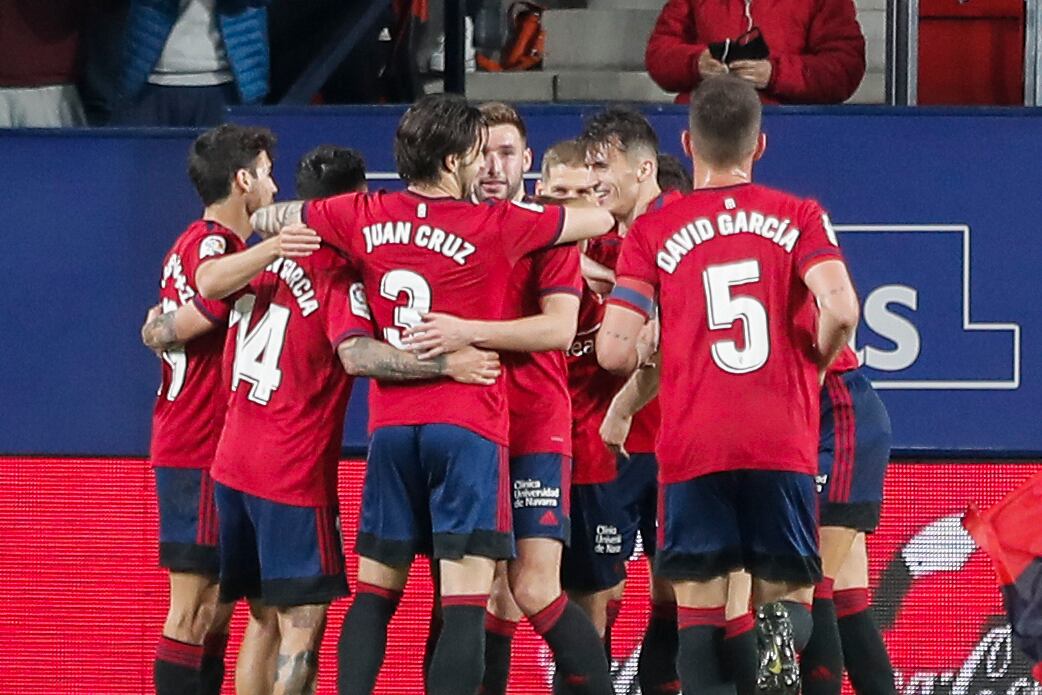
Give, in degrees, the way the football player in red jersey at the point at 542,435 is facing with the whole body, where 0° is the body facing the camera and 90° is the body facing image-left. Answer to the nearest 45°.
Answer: approximately 45°

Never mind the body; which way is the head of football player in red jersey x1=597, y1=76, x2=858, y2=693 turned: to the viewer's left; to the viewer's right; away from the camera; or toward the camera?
away from the camera

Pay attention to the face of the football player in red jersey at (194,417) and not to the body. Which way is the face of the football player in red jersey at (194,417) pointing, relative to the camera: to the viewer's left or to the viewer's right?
to the viewer's right

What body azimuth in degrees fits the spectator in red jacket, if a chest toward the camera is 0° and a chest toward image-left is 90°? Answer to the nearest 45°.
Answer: approximately 0°

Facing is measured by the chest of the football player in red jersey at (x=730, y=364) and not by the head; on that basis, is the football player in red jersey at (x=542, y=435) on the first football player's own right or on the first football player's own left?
on the first football player's own left

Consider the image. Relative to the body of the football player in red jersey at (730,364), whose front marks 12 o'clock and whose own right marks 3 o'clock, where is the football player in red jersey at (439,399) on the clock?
the football player in red jersey at (439,399) is roughly at 9 o'clock from the football player in red jersey at (730,364).

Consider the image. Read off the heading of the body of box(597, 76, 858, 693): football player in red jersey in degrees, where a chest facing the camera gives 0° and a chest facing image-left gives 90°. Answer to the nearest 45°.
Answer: approximately 180°

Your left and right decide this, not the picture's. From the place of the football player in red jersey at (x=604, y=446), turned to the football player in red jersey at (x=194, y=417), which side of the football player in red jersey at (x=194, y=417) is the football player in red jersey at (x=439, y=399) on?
left
